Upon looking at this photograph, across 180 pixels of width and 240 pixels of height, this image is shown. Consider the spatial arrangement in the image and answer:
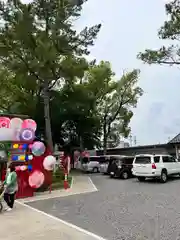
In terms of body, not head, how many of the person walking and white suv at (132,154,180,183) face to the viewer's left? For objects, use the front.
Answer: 1
